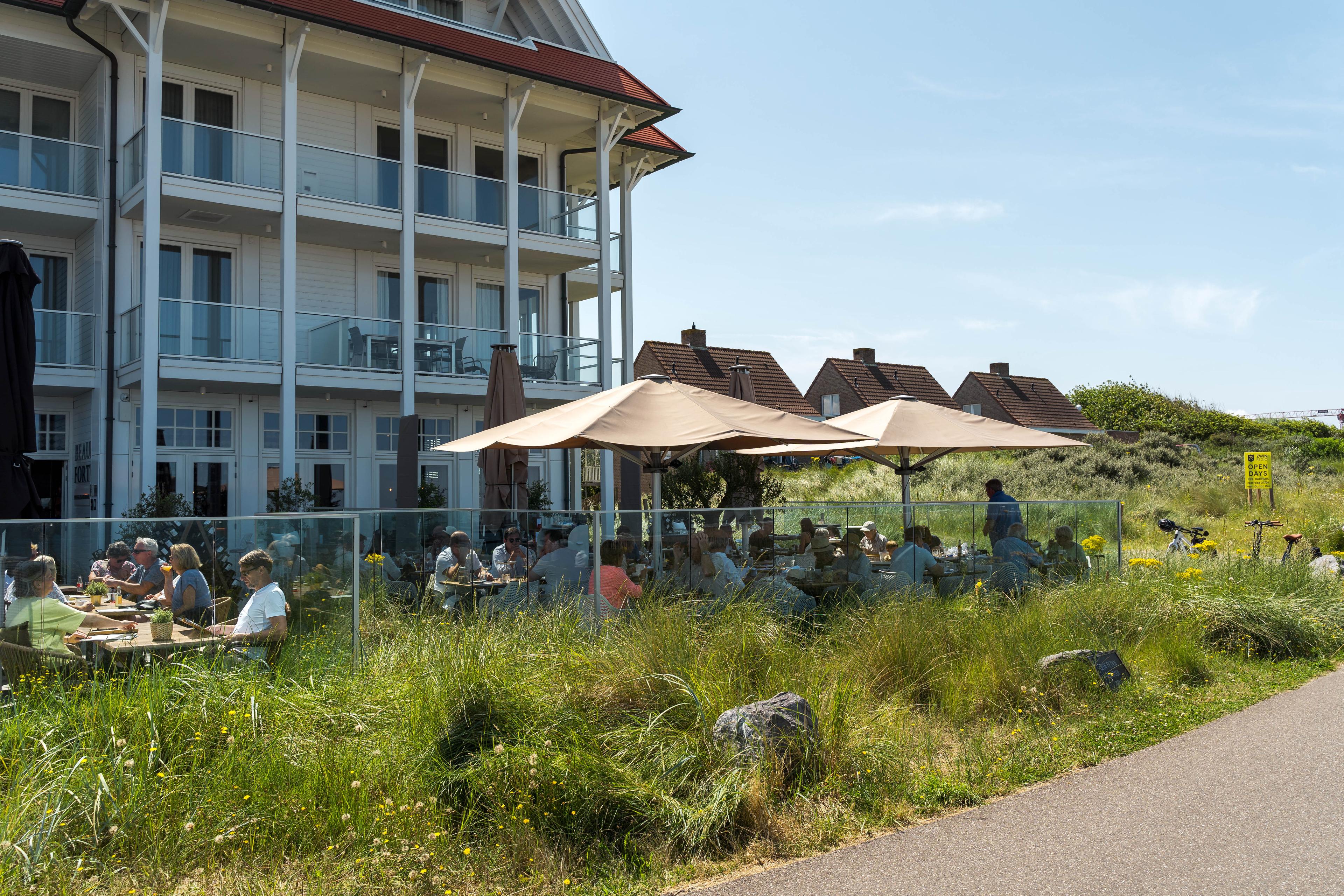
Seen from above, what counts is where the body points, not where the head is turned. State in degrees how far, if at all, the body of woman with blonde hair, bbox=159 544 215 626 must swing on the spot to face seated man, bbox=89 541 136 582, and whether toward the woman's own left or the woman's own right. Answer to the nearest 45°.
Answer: approximately 45° to the woman's own right

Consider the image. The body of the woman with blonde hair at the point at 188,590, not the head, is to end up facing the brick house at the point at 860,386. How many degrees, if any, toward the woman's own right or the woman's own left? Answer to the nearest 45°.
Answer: approximately 135° to the woman's own right

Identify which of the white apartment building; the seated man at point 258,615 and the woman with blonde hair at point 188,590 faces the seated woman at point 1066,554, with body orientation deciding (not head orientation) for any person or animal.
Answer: the white apartment building

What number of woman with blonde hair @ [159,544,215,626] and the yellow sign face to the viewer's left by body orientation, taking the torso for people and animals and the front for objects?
1

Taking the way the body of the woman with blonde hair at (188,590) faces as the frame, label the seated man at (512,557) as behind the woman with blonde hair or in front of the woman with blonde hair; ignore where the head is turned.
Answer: behind

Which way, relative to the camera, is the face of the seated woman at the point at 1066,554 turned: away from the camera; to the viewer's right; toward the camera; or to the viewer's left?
to the viewer's left

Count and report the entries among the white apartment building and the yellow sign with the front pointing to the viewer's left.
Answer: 0

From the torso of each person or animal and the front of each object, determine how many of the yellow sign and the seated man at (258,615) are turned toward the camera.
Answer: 1

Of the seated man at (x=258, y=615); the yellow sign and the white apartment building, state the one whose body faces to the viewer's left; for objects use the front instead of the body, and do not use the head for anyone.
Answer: the seated man

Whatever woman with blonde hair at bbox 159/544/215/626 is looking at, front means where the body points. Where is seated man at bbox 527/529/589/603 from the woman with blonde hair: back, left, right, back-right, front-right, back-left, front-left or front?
back

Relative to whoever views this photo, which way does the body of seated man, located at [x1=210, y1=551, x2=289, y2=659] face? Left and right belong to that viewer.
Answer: facing to the left of the viewer

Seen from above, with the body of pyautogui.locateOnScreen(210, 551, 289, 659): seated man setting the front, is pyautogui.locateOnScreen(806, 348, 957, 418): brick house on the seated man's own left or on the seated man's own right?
on the seated man's own right

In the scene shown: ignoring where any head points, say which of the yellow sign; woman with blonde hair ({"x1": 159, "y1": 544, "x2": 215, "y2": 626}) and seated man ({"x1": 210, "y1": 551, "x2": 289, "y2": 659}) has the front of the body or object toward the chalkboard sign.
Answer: the yellow sign

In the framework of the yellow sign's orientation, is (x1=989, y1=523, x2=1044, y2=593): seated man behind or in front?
in front

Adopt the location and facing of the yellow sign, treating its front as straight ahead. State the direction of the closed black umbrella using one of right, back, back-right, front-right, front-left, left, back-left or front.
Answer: front-right

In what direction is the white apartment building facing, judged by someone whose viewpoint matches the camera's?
facing the viewer and to the right of the viewer

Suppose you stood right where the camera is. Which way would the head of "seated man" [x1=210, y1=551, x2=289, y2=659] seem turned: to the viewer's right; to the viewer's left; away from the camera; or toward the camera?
to the viewer's left

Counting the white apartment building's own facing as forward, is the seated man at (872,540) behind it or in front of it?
in front
